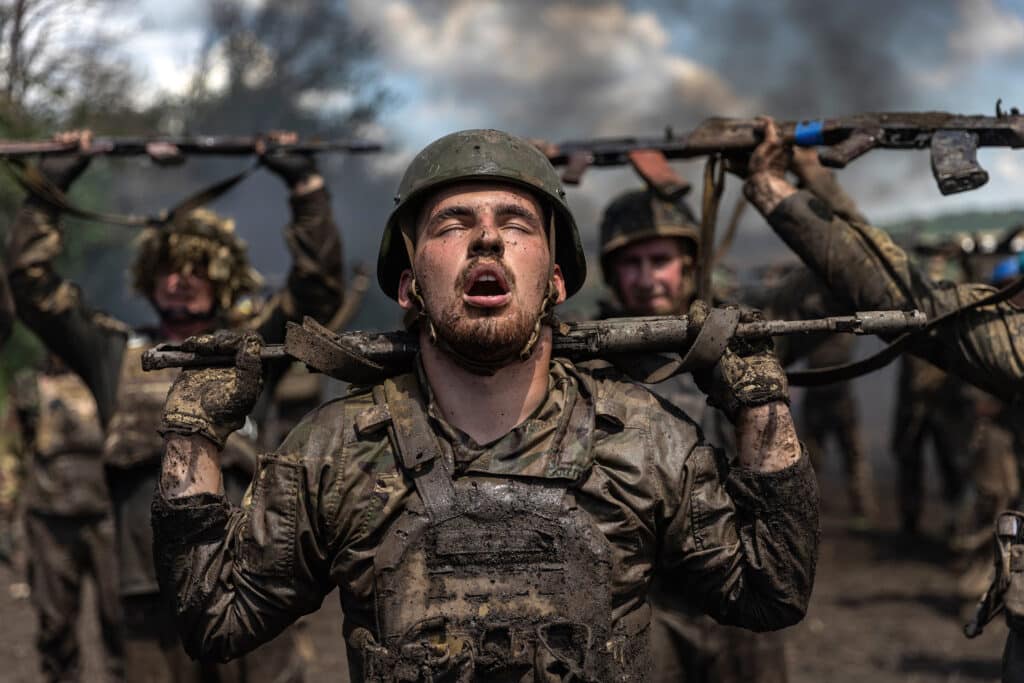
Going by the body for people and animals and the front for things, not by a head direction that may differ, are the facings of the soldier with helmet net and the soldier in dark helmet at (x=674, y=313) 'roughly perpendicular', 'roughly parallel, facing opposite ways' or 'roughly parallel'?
roughly parallel

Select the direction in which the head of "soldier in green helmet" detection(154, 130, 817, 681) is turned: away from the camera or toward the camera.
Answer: toward the camera

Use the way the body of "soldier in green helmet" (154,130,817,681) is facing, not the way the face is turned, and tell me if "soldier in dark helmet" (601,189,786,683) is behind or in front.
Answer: behind

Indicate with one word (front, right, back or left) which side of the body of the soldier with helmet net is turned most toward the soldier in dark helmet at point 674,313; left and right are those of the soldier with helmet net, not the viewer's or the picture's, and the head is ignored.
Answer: left

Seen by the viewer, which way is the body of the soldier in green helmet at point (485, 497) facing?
toward the camera

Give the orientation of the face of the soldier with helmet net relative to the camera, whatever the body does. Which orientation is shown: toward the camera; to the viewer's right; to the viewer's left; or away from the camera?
toward the camera

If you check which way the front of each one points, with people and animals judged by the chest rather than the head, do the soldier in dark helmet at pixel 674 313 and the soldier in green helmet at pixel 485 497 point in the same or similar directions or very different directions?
same or similar directions

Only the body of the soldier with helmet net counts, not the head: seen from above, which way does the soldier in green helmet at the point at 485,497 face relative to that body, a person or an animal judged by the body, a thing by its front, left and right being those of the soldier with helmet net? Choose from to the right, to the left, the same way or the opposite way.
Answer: the same way

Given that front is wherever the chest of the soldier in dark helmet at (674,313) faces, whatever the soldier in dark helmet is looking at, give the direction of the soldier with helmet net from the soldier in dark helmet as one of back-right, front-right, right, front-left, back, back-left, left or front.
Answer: right

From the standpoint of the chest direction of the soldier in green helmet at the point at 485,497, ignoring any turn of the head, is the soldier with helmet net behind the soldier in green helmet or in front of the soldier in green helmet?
behind

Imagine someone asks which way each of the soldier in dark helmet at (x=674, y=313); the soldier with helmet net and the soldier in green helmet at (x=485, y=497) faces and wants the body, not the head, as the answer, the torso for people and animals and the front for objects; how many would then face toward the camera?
3

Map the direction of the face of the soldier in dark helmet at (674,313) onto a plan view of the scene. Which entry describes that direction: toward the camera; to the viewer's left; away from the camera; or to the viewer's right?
toward the camera

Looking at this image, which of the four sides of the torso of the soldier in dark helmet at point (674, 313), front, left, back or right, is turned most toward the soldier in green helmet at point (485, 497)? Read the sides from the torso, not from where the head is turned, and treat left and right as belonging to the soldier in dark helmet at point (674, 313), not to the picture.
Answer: front

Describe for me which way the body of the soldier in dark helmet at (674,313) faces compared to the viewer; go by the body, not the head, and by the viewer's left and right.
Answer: facing the viewer

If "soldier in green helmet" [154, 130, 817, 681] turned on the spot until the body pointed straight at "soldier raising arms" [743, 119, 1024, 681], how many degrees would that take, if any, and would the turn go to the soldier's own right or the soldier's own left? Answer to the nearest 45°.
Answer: approximately 135° to the soldier's own left
